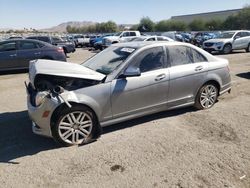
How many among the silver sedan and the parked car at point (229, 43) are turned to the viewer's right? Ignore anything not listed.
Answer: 0

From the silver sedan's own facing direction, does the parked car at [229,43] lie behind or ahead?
behind

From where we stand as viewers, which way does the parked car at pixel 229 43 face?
facing the viewer and to the left of the viewer

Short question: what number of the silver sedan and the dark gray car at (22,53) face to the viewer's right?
0

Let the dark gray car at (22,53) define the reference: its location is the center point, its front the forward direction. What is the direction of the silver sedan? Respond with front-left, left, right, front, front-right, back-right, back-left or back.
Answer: left

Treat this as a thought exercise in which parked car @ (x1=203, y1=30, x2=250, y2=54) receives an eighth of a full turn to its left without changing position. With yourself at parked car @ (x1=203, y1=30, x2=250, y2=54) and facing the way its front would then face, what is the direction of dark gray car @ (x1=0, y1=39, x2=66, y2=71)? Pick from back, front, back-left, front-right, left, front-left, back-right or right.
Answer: front-right

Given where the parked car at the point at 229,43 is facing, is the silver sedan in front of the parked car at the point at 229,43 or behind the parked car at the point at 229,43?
in front

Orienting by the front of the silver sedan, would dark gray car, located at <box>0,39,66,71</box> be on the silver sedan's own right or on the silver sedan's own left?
on the silver sedan's own right

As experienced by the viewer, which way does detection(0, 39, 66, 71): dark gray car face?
facing to the left of the viewer
